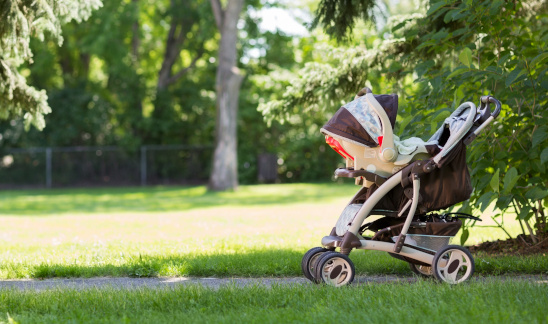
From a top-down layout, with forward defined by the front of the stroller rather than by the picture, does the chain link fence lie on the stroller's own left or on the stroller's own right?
on the stroller's own right

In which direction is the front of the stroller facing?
to the viewer's left
